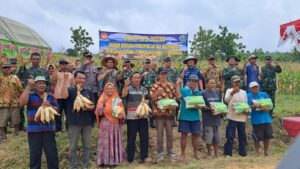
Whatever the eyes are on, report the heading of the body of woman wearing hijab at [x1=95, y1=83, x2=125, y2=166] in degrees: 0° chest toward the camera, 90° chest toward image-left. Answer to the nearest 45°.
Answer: approximately 0°

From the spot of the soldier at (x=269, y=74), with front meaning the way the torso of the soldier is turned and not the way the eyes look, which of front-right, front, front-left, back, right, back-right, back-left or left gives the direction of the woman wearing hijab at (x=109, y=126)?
front-right

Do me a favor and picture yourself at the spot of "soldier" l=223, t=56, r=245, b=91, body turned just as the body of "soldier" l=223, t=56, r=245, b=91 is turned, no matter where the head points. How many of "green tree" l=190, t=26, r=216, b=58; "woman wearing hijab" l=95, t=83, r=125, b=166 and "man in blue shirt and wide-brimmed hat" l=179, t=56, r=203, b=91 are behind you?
1

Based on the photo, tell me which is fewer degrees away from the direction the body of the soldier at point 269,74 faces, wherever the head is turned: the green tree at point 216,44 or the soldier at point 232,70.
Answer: the soldier

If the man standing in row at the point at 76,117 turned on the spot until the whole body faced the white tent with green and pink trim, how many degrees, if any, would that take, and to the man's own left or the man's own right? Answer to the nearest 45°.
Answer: approximately 180°

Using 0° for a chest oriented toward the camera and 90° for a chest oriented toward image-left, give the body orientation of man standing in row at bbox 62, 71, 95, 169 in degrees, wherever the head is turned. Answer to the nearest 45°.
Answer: approximately 0°

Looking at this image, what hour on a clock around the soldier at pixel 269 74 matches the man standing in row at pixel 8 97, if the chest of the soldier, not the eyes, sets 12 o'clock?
The man standing in row is roughly at 2 o'clock from the soldier.

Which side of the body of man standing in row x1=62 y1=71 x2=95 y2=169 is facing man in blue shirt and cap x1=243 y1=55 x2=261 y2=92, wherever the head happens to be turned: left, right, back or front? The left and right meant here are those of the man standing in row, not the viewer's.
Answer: left
